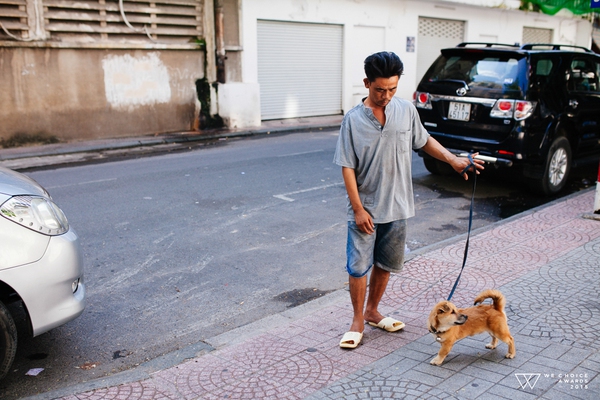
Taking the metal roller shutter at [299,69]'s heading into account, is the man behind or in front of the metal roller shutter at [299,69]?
in front

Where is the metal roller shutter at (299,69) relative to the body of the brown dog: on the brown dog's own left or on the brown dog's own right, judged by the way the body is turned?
on the brown dog's own right

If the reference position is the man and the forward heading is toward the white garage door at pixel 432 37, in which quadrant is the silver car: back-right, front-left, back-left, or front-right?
back-left

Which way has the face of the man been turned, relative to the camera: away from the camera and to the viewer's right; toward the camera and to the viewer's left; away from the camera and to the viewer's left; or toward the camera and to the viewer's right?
toward the camera and to the viewer's right

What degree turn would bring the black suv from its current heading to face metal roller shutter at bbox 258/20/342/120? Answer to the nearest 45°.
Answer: approximately 90° to its left

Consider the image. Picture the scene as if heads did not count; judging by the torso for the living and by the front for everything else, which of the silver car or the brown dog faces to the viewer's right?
the silver car

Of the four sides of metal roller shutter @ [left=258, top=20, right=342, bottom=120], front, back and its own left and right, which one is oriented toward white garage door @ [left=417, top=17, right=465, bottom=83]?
left

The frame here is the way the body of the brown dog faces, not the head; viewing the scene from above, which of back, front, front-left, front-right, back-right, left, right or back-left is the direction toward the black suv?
right

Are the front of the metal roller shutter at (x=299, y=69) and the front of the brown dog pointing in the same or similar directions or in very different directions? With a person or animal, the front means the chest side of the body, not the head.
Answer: very different directions

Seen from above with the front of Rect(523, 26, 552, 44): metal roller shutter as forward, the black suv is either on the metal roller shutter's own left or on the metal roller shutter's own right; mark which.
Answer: on the metal roller shutter's own right

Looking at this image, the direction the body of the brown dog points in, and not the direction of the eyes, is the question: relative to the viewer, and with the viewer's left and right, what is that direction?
facing to the left of the viewer

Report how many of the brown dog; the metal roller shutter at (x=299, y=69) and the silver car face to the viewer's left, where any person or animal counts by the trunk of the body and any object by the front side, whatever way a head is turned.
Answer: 1

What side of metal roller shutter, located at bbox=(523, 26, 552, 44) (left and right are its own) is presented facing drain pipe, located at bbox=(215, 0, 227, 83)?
right
